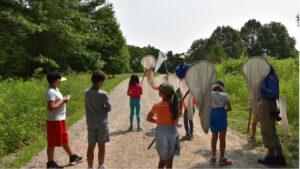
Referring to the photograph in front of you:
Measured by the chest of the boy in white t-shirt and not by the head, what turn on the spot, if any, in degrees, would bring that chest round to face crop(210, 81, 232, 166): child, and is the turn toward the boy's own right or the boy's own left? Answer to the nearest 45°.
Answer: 0° — they already face them

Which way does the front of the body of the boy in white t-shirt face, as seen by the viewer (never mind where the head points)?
to the viewer's right

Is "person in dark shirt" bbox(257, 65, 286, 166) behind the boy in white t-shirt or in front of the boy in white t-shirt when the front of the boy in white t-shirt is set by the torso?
in front

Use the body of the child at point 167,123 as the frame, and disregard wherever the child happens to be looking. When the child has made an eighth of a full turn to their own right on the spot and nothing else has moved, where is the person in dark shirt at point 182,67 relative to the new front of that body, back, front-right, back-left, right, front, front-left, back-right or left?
front

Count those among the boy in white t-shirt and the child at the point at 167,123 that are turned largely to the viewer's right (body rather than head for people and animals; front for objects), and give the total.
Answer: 1

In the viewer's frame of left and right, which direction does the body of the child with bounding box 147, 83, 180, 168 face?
facing away from the viewer and to the left of the viewer

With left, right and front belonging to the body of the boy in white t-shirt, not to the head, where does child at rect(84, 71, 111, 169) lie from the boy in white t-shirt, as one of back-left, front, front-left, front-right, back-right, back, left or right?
front-right

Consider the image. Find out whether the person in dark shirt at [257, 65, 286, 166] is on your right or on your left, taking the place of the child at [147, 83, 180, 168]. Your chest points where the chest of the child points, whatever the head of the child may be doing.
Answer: on your right

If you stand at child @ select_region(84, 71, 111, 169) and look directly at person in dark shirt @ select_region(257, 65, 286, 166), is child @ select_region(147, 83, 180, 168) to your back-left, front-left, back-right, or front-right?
front-right

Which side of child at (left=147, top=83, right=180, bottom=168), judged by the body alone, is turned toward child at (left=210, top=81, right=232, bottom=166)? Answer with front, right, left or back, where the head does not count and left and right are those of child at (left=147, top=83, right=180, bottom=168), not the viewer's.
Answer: right
